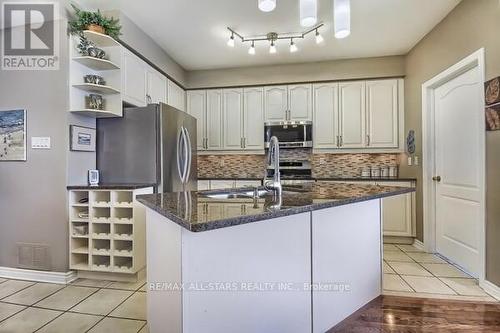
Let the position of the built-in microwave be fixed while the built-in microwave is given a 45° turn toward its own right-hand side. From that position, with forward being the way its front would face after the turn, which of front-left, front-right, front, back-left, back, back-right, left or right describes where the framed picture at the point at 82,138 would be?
front

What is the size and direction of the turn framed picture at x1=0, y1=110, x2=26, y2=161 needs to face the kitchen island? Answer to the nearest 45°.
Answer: approximately 45° to its left

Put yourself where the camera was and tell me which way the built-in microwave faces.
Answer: facing the viewer

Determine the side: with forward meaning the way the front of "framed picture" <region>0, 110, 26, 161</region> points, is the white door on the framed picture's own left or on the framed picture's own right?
on the framed picture's own left

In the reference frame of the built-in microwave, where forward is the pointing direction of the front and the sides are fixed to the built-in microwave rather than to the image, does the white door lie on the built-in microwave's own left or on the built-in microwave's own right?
on the built-in microwave's own left

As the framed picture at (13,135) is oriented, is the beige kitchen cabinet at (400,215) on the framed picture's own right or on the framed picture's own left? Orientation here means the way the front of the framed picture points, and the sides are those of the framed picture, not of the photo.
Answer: on the framed picture's own left

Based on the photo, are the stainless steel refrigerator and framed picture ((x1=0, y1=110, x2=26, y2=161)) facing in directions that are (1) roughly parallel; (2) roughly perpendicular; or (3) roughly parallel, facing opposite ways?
roughly perpendicular
